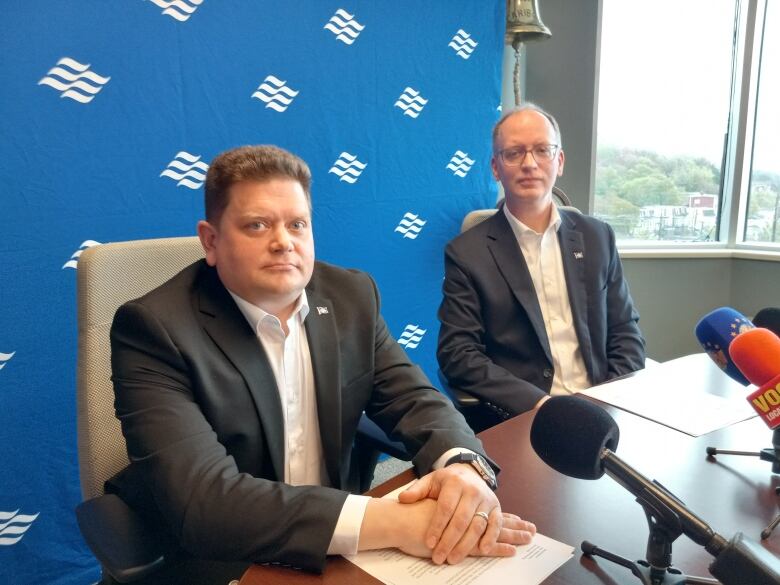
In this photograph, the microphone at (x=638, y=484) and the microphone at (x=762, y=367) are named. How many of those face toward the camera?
0

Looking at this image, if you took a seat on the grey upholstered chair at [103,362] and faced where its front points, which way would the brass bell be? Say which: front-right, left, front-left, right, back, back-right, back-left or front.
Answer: left

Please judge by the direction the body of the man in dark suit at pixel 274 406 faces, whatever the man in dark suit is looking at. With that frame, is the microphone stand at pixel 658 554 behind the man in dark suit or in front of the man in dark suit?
in front

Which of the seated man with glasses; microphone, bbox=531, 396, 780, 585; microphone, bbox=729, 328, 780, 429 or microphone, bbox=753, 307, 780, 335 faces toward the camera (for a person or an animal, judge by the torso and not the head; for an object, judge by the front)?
the seated man with glasses

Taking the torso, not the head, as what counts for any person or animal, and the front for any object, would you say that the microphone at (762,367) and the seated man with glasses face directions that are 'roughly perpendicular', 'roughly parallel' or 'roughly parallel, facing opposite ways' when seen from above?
roughly perpendicular

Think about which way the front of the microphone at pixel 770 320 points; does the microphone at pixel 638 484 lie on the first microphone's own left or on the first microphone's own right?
on the first microphone's own left
